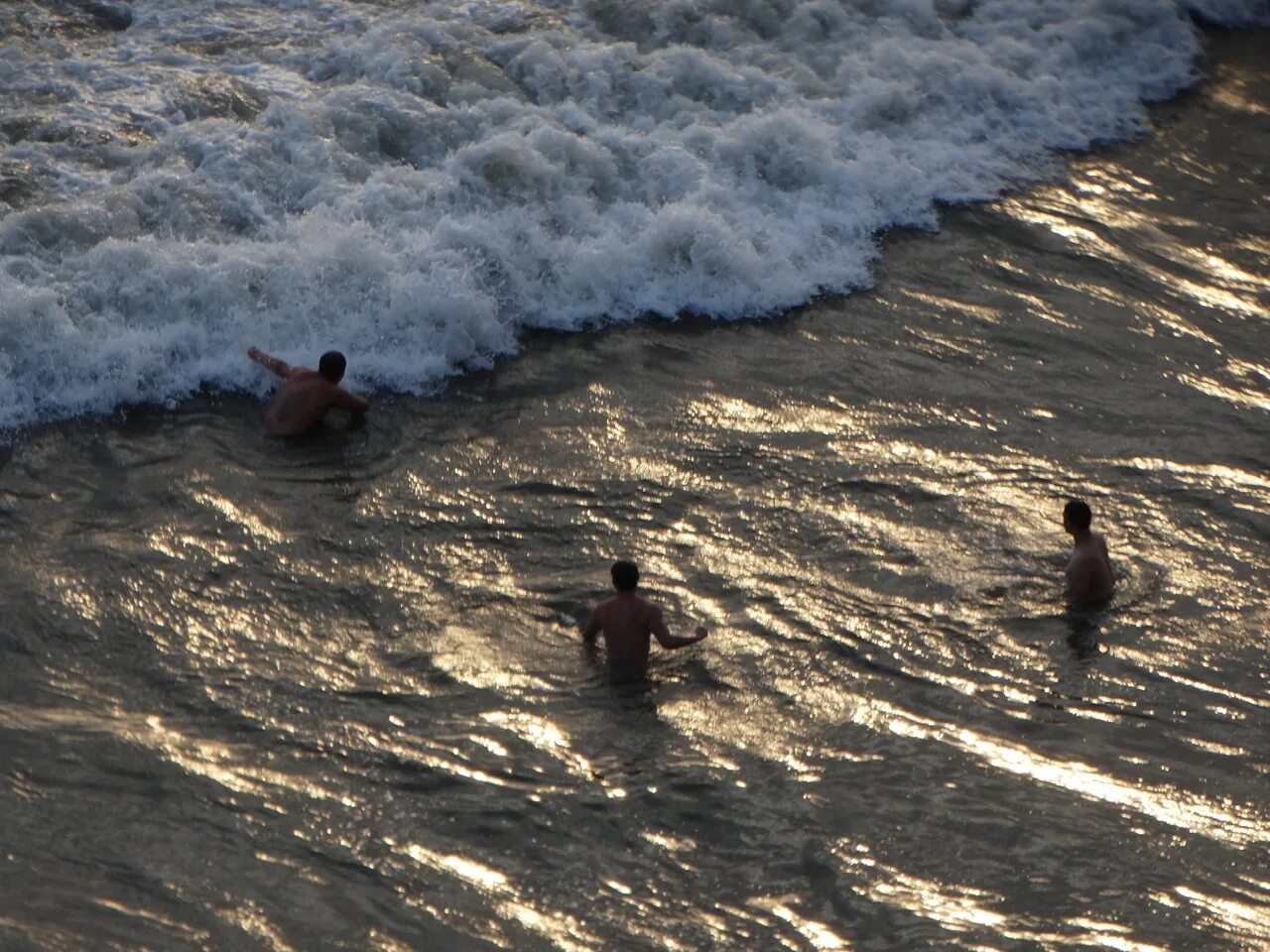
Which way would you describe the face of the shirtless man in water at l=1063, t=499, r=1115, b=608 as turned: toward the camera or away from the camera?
away from the camera

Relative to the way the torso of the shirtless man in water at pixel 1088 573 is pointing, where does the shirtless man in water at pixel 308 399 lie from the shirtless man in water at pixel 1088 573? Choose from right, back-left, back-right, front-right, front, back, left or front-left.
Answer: front-left

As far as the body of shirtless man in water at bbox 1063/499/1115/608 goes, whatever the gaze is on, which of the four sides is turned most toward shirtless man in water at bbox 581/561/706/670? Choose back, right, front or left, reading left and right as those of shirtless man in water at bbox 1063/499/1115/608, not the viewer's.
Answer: left

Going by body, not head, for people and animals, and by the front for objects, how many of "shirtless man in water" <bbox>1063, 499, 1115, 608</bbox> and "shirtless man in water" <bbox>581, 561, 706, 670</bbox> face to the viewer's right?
0

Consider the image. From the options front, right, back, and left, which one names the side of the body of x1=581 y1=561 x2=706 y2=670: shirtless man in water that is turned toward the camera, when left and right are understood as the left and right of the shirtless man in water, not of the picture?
back

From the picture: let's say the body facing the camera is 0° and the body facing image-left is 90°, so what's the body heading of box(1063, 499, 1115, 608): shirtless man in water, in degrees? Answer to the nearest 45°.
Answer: approximately 135°

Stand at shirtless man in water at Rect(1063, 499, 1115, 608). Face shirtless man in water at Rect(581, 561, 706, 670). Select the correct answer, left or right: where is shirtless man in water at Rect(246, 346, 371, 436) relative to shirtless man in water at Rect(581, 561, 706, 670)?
right

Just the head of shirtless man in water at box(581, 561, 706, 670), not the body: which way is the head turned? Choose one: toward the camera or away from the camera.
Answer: away from the camera
